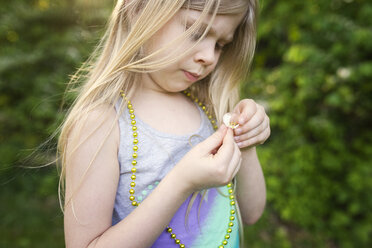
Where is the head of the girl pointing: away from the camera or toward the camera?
toward the camera

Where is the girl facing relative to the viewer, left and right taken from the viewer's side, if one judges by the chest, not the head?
facing the viewer and to the right of the viewer
